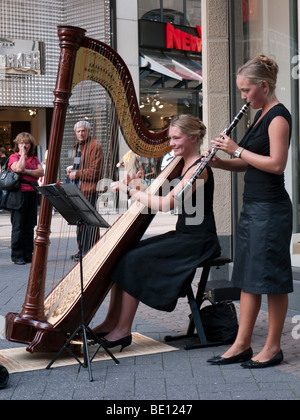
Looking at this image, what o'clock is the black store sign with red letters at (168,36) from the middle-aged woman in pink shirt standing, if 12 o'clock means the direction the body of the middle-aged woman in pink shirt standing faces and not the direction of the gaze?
The black store sign with red letters is roughly at 7 o'clock from the middle-aged woman in pink shirt standing.

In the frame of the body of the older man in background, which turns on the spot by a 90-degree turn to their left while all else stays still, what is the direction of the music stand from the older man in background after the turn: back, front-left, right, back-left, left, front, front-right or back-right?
front-right

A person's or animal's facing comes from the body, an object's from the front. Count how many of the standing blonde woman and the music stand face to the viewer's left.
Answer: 1

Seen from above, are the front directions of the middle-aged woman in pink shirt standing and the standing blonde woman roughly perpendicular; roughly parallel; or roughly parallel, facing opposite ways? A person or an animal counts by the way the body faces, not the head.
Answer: roughly perpendicular

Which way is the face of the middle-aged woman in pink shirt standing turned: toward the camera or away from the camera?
toward the camera

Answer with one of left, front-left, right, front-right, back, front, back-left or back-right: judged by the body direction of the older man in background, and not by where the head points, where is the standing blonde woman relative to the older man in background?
left

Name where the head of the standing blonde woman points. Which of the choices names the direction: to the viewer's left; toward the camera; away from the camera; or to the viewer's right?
to the viewer's left

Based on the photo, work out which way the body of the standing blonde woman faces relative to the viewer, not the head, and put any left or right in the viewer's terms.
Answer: facing to the left of the viewer

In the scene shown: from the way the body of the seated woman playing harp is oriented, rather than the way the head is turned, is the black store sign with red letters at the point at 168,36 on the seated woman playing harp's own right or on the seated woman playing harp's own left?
on the seated woman playing harp's own right

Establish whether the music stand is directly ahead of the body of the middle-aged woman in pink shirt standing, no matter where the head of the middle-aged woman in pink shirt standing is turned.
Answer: yes

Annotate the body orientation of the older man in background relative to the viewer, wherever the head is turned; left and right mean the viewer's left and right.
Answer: facing the viewer and to the left of the viewer

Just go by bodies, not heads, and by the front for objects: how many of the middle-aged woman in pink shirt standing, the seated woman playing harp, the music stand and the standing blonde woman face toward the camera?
1

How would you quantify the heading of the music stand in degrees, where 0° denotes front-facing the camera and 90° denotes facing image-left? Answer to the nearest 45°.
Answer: approximately 225°

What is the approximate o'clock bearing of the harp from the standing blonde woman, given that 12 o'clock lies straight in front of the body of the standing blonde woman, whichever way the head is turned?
The harp is roughly at 12 o'clock from the standing blonde woman.

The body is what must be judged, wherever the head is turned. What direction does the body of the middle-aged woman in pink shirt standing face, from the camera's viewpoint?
toward the camera

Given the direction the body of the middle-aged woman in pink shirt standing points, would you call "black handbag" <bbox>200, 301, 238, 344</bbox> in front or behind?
in front

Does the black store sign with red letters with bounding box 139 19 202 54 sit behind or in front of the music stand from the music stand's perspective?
in front

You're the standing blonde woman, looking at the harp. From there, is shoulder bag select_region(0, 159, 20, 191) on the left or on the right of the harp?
right
